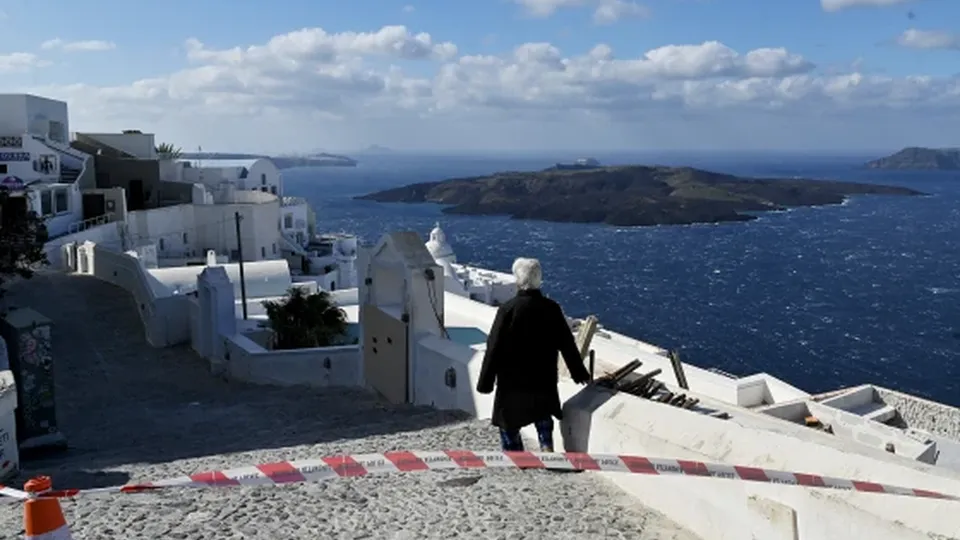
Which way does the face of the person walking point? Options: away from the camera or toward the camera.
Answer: away from the camera

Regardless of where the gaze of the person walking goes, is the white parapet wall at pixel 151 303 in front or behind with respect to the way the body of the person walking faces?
in front

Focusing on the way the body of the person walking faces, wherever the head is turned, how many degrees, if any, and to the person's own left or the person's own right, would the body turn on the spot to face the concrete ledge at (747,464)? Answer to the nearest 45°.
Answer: approximately 135° to the person's own right

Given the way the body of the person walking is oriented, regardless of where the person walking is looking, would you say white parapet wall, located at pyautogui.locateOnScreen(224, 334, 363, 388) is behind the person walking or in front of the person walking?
in front

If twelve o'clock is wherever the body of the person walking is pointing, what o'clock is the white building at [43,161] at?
The white building is roughly at 11 o'clock from the person walking.

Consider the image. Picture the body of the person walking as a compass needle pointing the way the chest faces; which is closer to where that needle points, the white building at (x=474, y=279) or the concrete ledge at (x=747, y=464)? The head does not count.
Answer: the white building

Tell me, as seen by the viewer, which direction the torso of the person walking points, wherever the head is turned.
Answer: away from the camera

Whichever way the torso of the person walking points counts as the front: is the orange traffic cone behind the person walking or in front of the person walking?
behind

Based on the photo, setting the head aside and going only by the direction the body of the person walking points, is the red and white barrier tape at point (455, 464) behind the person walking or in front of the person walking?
behind
